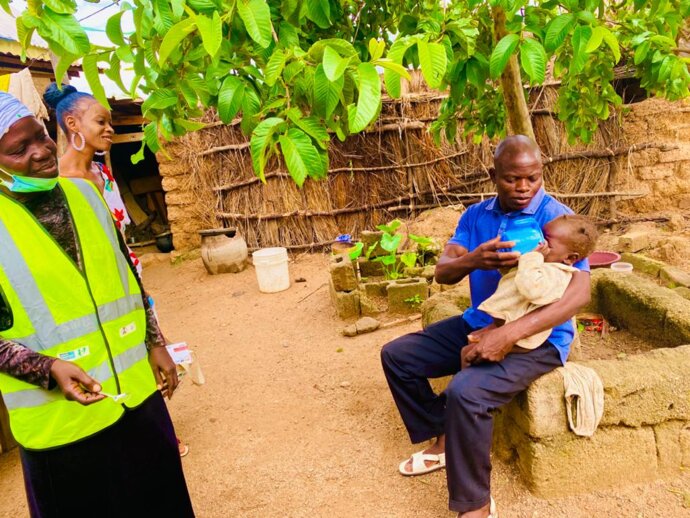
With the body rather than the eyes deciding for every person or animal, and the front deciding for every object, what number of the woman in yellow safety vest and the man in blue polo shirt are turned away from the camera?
0

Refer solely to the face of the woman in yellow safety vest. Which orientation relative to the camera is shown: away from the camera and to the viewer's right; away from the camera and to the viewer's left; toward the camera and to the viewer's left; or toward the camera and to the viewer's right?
toward the camera and to the viewer's right

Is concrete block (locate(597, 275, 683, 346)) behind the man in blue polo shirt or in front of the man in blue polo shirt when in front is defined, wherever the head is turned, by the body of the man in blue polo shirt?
behind

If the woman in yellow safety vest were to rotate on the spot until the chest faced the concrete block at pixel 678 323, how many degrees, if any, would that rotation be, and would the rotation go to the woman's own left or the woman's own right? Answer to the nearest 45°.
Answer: approximately 45° to the woman's own left

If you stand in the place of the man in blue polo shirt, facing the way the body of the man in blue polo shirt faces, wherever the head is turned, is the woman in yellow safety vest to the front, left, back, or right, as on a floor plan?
front

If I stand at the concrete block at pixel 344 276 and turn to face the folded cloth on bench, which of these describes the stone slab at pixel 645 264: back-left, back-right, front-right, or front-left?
front-left

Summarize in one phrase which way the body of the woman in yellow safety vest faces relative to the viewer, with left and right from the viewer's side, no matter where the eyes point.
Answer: facing the viewer and to the right of the viewer

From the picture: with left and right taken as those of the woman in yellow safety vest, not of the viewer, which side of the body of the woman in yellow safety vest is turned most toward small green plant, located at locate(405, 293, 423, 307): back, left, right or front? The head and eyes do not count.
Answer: left

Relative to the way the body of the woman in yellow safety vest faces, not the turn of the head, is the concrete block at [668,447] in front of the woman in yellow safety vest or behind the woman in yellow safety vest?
in front

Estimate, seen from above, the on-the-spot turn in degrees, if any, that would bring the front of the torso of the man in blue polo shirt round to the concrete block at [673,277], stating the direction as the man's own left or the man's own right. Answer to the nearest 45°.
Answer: approximately 180°

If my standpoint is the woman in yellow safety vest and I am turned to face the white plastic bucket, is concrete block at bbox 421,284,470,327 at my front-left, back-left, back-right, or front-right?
front-right
